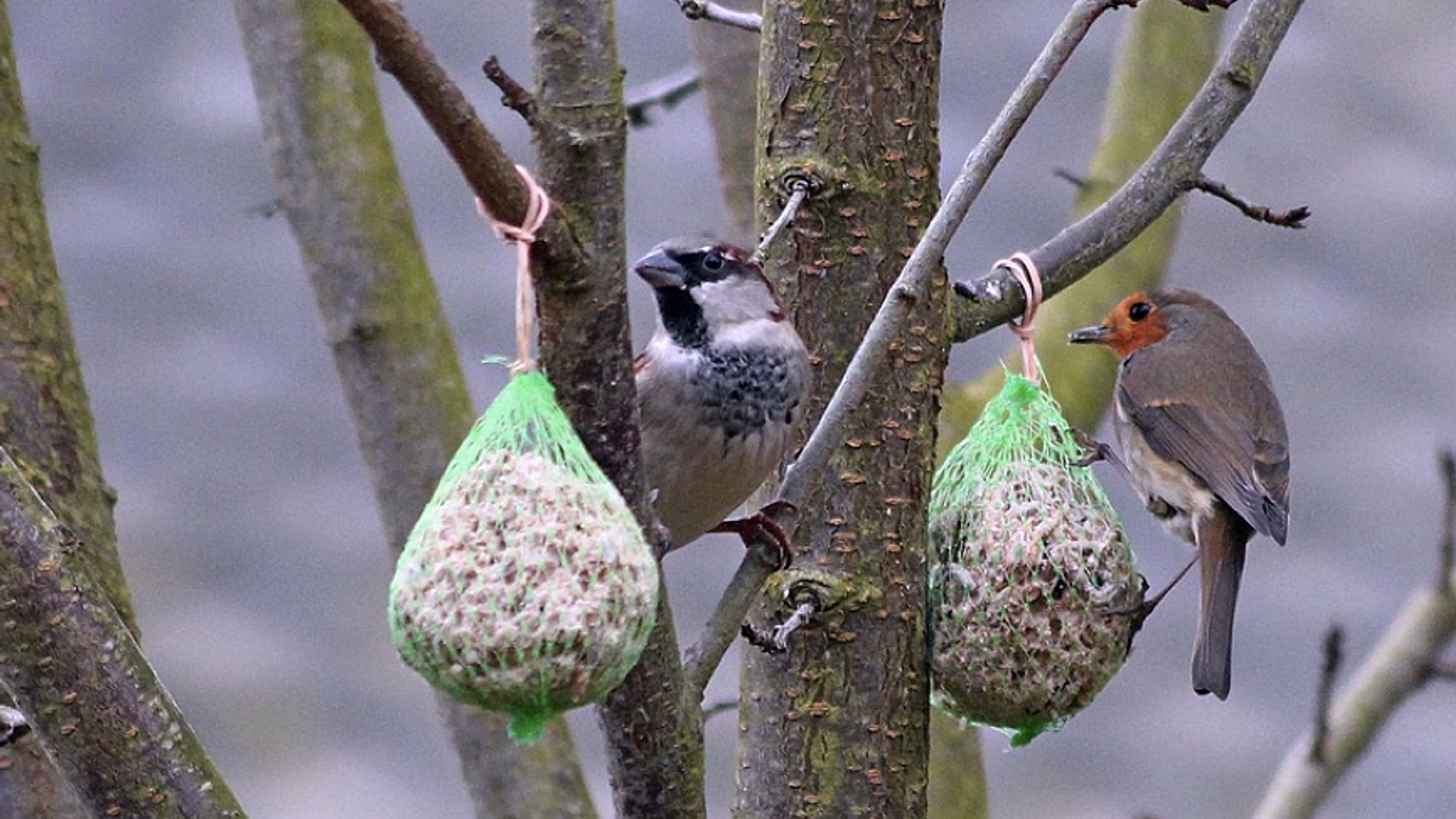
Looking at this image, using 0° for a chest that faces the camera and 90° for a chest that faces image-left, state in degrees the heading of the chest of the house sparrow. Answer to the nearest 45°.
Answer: approximately 0°

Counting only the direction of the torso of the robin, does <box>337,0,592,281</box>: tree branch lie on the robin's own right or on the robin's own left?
on the robin's own left

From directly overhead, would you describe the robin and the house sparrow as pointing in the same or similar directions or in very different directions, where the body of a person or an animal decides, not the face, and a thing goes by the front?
very different directions

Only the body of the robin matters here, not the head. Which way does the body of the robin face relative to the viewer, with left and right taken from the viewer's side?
facing away from the viewer and to the left of the viewer

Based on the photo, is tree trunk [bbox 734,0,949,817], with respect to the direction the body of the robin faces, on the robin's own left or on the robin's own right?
on the robin's own left
